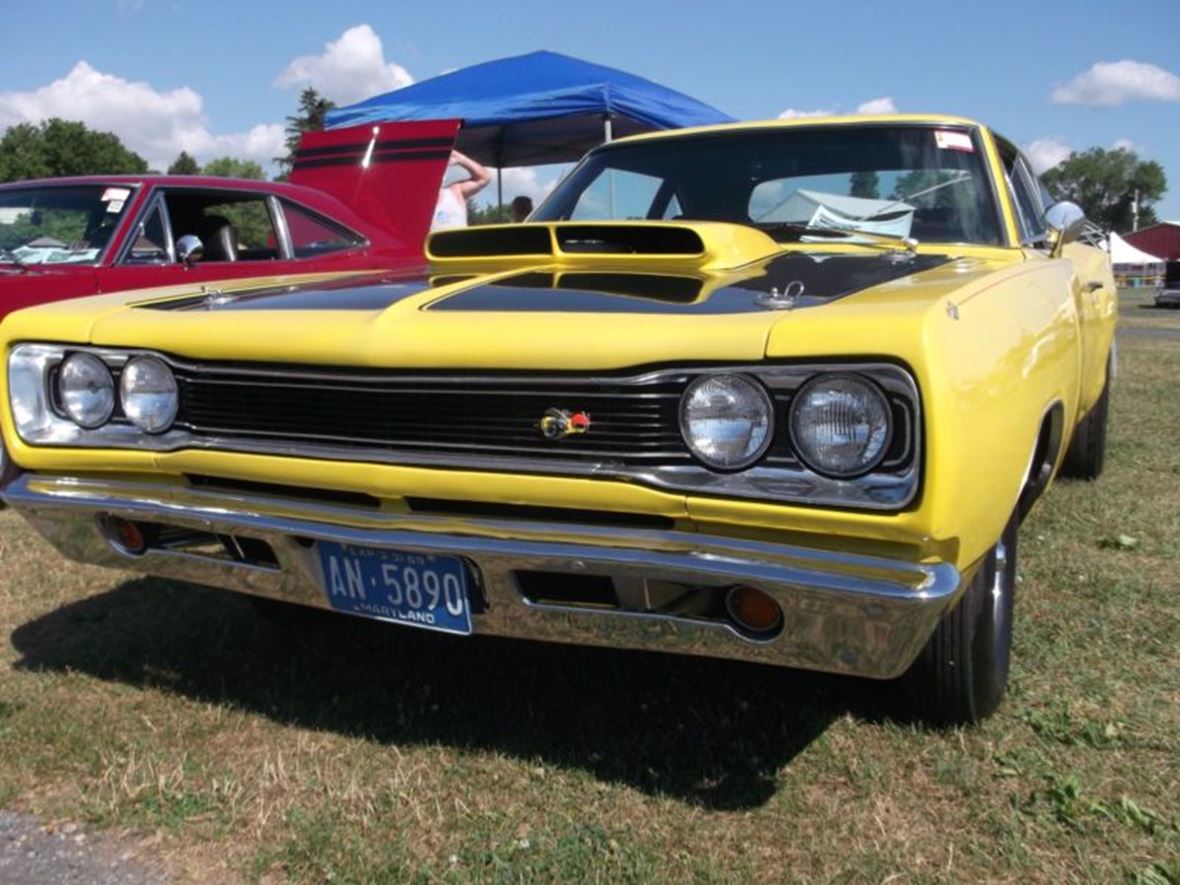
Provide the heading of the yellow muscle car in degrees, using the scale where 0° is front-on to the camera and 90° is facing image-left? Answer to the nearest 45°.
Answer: approximately 45°

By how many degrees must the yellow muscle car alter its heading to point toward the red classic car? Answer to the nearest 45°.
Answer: approximately 90° to its right

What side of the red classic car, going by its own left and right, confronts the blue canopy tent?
back

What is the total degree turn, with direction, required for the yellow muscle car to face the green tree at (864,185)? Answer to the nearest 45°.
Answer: approximately 180°

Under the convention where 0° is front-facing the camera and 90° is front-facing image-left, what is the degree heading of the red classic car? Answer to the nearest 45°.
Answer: approximately 45°

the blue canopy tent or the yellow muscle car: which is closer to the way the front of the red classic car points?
the yellow muscle car

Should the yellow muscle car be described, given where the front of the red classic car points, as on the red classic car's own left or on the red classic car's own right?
on the red classic car's own left
